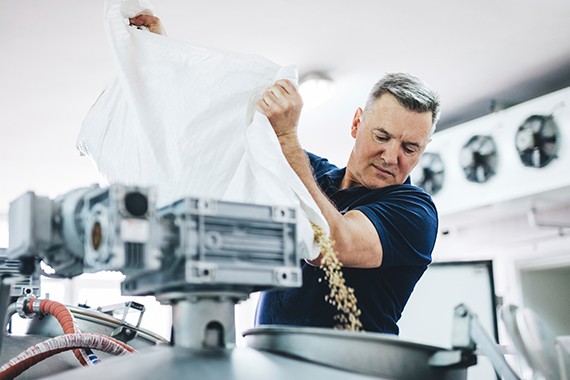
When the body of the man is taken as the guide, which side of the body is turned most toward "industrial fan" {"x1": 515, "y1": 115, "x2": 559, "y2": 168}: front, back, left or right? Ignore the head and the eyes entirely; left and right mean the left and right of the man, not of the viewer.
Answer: back

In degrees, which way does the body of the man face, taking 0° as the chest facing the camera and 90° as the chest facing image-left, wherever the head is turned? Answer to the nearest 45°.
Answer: approximately 45°

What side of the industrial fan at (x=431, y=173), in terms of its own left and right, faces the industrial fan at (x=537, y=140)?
left

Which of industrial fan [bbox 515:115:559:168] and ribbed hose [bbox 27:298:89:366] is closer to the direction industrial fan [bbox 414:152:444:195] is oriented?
the ribbed hose

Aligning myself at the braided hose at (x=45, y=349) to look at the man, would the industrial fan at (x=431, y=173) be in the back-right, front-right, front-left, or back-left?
front-left

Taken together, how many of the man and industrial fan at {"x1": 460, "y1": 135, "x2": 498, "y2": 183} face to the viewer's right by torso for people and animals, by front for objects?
0

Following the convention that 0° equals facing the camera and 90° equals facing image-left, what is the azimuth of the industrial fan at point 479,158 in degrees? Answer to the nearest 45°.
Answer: approximately 45°

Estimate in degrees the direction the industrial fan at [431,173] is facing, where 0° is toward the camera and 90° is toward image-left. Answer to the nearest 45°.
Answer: approximately 45°

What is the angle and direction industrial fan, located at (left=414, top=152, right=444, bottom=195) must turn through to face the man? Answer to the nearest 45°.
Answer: approximately 45° to its left

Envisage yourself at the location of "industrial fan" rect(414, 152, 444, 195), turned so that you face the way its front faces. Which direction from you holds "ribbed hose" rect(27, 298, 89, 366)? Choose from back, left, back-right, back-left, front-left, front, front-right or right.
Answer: front-left

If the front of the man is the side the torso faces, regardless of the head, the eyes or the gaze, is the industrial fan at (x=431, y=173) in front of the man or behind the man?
behind

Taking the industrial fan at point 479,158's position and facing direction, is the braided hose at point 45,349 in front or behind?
in front

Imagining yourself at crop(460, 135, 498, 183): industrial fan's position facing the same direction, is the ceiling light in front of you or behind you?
in front

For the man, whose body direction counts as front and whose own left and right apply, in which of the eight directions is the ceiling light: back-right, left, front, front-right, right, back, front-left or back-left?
back-right

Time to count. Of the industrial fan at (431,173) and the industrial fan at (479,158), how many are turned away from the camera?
0

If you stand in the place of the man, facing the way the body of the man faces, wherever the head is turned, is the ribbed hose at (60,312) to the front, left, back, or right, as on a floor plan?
front

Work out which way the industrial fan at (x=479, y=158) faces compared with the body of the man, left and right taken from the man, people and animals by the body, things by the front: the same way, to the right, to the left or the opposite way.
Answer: the same way

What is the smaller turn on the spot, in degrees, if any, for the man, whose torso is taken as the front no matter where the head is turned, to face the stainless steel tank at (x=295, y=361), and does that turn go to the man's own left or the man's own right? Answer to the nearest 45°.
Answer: approximately 45° to the man's own left

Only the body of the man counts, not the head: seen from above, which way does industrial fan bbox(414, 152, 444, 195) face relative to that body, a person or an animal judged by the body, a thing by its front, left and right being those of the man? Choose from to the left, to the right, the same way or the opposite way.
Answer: the same way
